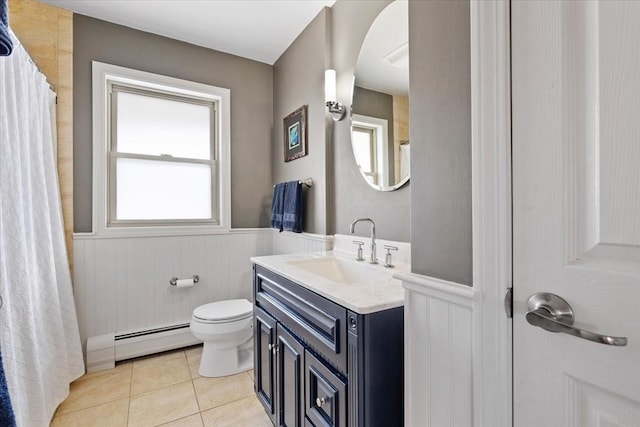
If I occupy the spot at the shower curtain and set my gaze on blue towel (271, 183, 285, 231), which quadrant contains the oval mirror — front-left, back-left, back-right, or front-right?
front-right

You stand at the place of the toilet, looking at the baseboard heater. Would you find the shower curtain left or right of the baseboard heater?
left

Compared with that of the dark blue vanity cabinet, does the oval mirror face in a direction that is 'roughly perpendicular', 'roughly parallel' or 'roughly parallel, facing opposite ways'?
roughly parallel

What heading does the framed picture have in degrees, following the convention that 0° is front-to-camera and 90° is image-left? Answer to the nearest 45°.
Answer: approximately 45°

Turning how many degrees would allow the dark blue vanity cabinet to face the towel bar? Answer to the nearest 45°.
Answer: approximately 135° to its right

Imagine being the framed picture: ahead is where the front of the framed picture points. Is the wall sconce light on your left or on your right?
on your left

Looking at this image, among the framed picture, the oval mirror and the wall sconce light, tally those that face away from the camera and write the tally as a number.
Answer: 0

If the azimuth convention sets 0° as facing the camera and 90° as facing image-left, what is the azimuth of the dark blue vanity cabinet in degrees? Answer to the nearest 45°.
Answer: approximately 45°

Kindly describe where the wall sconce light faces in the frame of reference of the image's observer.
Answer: facing the viewer and to the left of the viewer
